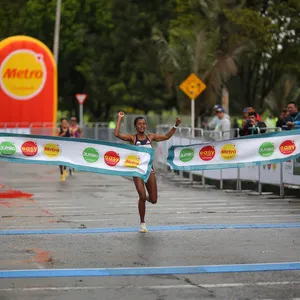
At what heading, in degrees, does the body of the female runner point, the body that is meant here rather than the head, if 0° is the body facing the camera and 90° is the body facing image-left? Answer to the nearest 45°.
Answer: approximately 0°

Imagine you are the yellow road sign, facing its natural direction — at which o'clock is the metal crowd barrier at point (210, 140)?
The metal crowd barrier is roughly at 12 o'clock from the yellow road sign.

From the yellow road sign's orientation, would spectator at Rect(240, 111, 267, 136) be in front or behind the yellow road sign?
in front

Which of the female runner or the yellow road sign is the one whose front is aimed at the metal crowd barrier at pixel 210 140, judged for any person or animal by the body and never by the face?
the yellow road sign

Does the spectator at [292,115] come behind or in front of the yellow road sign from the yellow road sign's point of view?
in front

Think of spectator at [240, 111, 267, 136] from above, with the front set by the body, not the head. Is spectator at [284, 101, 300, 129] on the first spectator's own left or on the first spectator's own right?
on the first spectator's own left

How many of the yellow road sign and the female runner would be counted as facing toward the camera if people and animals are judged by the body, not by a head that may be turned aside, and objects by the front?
2

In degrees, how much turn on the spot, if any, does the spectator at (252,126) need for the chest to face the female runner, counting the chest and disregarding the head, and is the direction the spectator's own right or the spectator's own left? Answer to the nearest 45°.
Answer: approximately 45° to the spectator's own left

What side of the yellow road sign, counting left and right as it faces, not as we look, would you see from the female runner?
front

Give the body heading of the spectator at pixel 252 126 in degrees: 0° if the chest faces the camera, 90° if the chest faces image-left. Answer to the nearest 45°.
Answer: approximately 45°

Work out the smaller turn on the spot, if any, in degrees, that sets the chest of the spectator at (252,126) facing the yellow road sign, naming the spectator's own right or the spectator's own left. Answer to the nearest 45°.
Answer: approximately 135° to the spectator's own right

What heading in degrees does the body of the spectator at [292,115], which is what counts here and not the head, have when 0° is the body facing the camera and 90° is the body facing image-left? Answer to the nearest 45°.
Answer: approximately 45°
